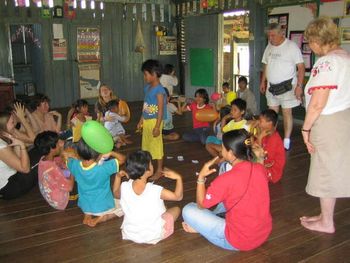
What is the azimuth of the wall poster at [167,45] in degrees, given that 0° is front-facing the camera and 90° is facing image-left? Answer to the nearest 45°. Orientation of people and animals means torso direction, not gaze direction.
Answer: approximately 0°

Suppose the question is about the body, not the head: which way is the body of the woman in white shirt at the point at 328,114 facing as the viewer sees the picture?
to the viewer's left

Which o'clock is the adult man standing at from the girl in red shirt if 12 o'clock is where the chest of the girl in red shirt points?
The adult man standing is roughly at 2 o'clock from the girl in red shirt.

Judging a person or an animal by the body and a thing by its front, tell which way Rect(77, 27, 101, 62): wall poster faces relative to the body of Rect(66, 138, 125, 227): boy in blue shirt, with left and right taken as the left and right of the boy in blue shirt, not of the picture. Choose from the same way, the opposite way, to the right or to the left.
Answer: the opposite way

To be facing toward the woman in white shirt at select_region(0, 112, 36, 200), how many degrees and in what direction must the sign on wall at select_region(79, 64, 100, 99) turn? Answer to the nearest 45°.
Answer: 0° — it already faces them

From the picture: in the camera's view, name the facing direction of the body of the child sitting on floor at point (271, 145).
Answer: to the viewer's left

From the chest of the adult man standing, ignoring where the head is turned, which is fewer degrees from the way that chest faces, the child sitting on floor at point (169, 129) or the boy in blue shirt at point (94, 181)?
the boy in blue shirt

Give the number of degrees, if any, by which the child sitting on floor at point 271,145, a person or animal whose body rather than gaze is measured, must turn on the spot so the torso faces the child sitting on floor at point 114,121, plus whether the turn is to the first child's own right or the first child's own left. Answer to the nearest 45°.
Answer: approximately 45° to the first child's own right

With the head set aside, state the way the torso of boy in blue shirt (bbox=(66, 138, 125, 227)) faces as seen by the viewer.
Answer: away from the camera

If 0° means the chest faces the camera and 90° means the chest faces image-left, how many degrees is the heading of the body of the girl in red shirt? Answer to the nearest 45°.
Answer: approximately 135°

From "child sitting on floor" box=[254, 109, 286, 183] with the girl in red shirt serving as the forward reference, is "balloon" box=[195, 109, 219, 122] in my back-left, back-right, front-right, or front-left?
back-right

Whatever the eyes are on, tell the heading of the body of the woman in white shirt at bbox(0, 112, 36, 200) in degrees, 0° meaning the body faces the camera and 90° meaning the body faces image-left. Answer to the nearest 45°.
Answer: approximately 270°
